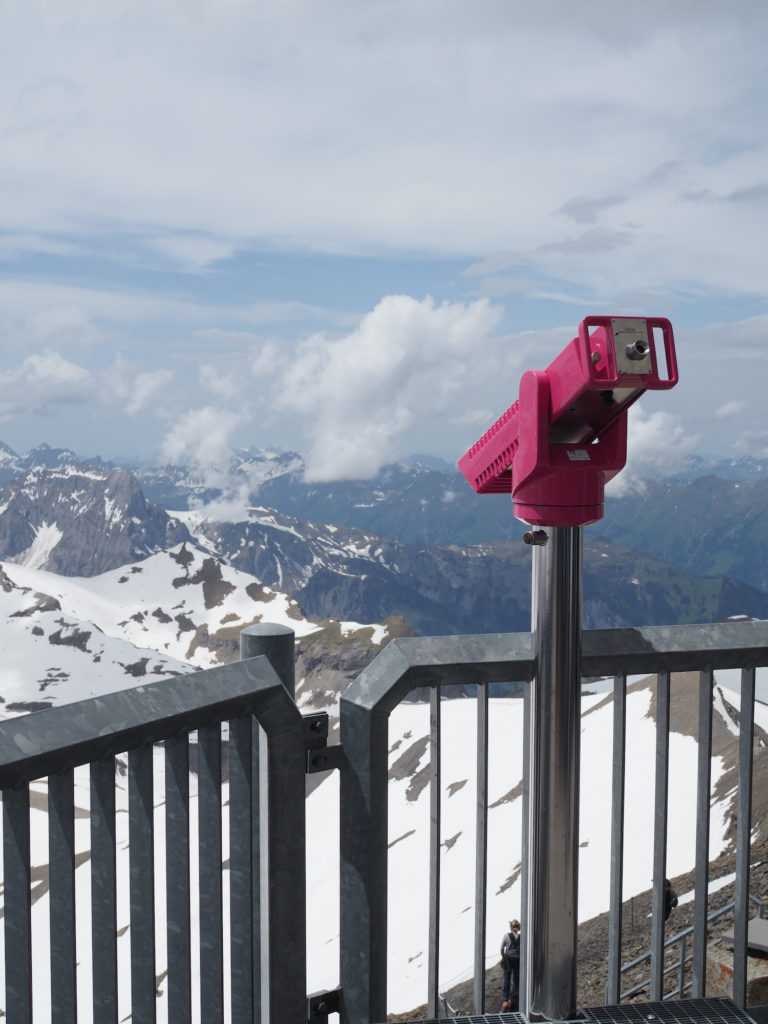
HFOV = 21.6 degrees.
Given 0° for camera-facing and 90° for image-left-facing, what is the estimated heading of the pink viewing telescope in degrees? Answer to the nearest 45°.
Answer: approximately 135°
